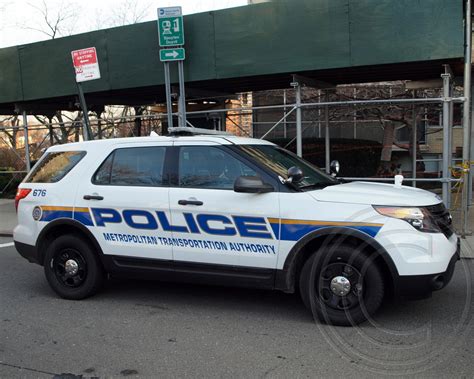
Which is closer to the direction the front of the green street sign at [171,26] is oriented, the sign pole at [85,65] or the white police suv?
the white police suv

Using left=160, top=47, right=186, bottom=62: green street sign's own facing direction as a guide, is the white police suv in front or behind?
in front

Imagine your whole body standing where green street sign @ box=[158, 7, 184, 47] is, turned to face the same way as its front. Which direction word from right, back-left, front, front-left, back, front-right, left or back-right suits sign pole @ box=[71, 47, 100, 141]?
back-right

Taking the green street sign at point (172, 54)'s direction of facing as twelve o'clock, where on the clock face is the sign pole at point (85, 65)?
The sign pole is roughly at 4 o'clock from the green street sign.

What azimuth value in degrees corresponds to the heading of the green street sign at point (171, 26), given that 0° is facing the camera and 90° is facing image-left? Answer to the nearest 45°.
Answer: approximately 0°

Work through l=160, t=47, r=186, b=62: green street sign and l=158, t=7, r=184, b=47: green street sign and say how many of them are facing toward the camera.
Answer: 2

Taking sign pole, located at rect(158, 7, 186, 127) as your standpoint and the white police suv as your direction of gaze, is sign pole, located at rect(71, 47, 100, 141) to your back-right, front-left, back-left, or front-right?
back-right

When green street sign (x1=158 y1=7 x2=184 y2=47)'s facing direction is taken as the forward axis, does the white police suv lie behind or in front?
in front

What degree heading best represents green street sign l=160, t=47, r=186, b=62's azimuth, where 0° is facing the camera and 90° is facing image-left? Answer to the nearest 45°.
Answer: approximately 0°
